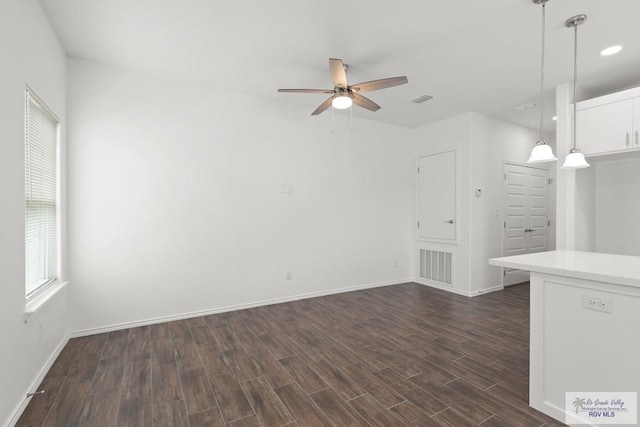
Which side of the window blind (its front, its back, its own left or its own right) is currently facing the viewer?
right

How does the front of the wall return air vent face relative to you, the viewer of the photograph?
facing the viewer and to the left of the viewer

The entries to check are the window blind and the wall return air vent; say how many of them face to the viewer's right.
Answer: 1

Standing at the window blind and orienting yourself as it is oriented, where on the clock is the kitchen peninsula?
The kitchen peninsula is roughly at 2 o'clock from the window blind.

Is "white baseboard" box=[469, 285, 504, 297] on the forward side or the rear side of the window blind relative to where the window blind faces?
on the forward side

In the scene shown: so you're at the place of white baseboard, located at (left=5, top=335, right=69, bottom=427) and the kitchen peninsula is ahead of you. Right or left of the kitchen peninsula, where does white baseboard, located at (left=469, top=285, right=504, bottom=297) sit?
left

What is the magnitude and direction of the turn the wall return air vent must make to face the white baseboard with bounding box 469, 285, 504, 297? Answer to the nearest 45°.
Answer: approximately 135° to its left

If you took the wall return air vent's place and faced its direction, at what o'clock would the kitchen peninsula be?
The kitchen peninsula is roughly at 10 o'clock from the wall return air vent.

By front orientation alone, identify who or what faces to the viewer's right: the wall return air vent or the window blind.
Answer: the window blind

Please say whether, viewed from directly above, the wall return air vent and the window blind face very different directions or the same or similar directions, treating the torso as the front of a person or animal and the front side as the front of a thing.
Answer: very different directions
